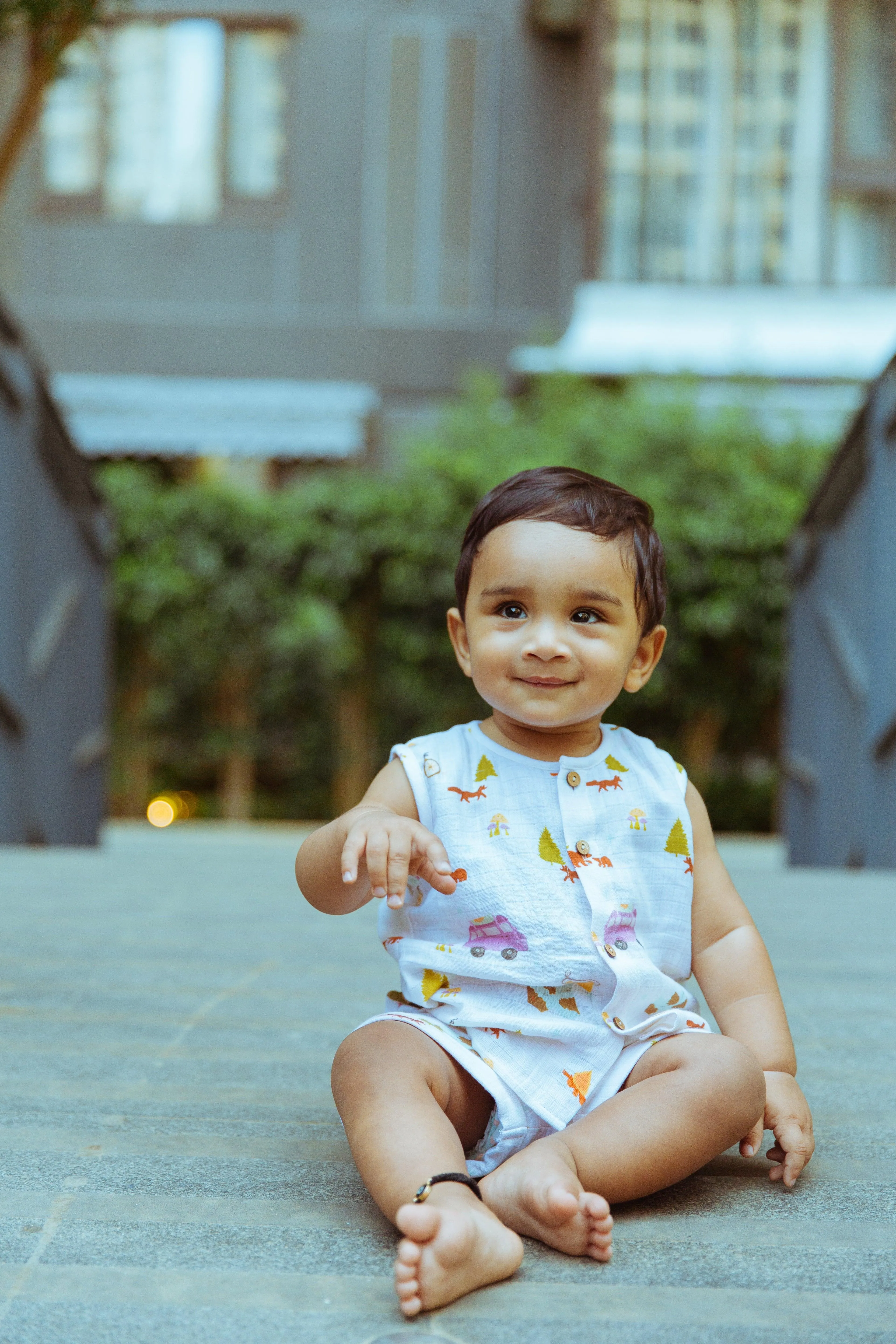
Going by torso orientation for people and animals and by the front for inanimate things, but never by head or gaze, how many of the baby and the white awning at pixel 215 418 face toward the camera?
2

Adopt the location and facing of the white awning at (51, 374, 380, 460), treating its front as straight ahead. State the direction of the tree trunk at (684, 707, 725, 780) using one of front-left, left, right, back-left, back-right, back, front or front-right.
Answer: front-left

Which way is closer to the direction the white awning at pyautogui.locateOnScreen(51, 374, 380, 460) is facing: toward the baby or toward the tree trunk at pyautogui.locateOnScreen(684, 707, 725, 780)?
the baby

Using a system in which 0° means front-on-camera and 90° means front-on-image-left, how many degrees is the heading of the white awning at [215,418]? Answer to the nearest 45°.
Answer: approximately 0°

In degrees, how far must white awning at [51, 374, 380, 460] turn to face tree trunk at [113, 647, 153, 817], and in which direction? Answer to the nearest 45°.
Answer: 0° — it already faces it

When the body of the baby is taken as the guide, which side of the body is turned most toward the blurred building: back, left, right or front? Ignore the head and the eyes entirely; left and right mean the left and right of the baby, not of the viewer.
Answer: back

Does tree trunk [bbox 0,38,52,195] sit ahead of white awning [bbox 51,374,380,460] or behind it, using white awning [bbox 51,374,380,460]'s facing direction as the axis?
ahead

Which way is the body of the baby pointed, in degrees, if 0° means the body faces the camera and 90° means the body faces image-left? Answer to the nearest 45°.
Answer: approximately 0°

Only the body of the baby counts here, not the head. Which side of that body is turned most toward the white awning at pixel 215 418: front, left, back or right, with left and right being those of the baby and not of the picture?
back
